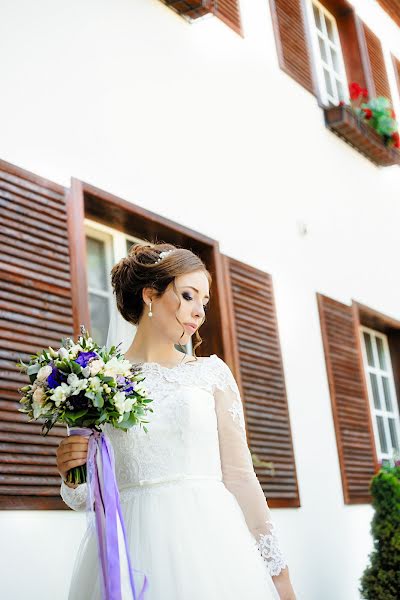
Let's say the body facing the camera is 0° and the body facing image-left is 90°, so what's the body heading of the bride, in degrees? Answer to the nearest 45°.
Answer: approximately 0°

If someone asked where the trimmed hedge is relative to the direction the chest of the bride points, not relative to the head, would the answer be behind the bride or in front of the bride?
behind

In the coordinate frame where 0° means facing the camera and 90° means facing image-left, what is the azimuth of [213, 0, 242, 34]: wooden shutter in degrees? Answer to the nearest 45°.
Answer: approximately 45°

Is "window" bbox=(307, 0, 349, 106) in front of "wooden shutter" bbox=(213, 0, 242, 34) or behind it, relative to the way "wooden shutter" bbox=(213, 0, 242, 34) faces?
behind
